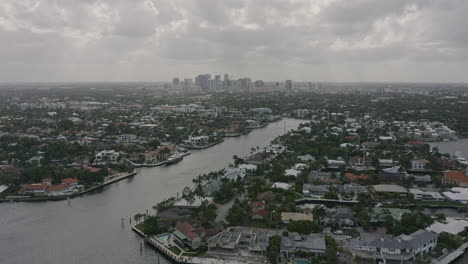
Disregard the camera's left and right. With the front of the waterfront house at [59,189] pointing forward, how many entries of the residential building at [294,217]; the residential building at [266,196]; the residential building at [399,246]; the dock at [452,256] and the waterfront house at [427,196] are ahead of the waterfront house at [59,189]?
5

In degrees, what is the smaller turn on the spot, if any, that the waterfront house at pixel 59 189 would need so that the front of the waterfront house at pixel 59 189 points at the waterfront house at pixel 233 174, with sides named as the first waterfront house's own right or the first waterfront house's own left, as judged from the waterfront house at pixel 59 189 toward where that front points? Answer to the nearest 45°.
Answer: approximately 45° to the first waterfront house's own left

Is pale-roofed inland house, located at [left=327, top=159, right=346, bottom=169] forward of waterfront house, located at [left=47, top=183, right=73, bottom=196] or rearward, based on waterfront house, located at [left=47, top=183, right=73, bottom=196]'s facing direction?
forward

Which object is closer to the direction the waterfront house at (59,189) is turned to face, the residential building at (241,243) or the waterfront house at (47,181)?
the residential building

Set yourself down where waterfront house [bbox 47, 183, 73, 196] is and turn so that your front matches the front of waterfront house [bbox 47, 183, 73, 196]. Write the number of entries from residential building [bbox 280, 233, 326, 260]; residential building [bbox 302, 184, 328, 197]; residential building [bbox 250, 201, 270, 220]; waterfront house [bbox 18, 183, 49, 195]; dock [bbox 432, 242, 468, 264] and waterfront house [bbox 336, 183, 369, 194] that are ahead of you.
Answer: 5

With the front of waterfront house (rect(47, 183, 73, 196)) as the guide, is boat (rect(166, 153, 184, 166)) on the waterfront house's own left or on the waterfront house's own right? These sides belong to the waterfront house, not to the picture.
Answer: on the waterfront house's own left

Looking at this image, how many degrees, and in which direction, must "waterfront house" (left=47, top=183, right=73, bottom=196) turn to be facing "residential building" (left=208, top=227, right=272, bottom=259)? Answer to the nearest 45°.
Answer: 0° — it already faces it

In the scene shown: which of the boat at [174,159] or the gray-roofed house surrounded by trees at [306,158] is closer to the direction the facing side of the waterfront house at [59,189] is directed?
the gray-roofed house surrounded by trees

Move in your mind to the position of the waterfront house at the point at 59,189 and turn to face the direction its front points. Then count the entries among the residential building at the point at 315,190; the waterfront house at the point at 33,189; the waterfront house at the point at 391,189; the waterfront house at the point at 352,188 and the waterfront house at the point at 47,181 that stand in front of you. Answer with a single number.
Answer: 3

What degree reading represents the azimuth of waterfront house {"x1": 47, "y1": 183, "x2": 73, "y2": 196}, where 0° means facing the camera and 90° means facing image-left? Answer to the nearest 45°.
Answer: approximately 315°

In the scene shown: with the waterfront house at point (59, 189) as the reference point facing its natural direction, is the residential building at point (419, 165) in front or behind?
in front

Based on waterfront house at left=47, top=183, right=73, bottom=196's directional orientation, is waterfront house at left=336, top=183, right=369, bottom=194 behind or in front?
in front

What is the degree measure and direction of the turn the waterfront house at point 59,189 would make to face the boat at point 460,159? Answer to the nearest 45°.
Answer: approximately 45° to its left

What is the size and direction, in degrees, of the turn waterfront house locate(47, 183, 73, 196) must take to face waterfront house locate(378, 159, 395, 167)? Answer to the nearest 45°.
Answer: approximately 45° to its left
